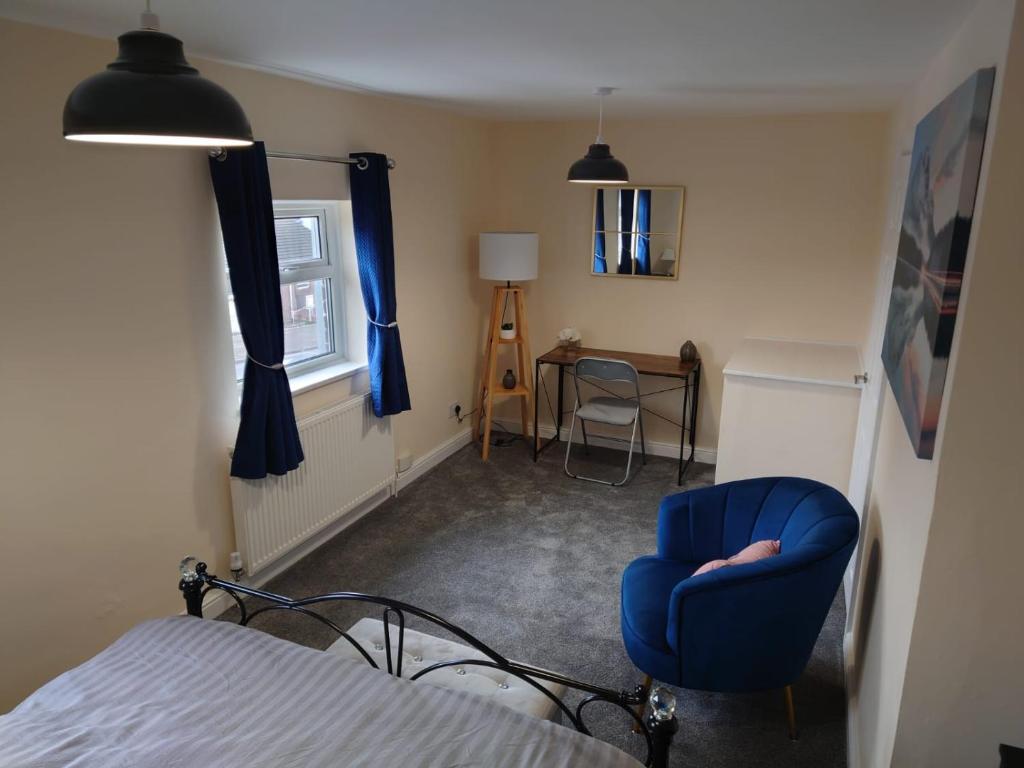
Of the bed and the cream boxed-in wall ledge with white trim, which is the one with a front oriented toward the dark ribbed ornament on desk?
the bed

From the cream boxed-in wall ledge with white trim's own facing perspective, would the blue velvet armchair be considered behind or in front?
in front

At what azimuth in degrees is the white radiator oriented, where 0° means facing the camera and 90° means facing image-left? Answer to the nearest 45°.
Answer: approximately 315°

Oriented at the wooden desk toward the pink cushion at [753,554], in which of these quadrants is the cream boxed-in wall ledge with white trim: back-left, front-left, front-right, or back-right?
front-left

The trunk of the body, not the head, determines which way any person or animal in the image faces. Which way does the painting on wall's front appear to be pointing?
to the viewer's left

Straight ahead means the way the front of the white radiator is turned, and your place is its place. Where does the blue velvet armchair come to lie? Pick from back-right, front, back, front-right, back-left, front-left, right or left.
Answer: front

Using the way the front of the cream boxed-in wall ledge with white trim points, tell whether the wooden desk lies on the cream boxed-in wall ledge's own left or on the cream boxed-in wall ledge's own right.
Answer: on the cream boxed-in wall ledge's own right

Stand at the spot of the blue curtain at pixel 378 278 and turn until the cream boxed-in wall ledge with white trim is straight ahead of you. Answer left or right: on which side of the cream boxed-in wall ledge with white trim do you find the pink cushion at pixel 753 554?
right

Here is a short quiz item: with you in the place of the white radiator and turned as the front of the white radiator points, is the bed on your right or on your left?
on your right

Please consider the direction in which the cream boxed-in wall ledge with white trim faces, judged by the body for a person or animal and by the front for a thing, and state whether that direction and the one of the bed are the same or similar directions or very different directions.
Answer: very different directions

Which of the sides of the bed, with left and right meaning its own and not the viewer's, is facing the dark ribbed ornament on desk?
front

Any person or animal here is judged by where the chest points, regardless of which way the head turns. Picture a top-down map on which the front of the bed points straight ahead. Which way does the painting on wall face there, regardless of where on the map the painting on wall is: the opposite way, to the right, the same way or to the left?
to the left

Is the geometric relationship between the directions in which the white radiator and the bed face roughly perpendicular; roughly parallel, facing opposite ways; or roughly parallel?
roughly perpendicular
